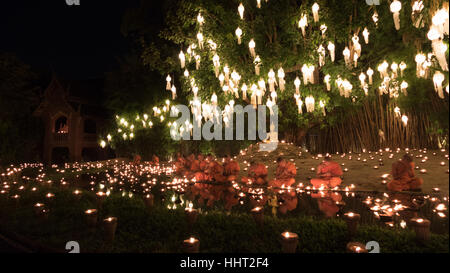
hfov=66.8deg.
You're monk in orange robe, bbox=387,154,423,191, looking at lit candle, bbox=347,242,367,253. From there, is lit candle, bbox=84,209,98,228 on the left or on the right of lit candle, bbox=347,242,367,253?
right

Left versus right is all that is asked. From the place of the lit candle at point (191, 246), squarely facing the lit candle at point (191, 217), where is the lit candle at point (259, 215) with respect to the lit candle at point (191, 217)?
right

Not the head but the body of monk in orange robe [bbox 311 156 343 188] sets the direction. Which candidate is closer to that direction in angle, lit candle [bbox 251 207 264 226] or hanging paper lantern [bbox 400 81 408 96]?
the lit candle

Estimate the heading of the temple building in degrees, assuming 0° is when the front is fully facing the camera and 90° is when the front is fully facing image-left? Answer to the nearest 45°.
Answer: approximately 45°

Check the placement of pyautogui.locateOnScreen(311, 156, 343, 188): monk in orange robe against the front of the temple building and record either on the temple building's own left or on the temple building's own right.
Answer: on the temple building's own left

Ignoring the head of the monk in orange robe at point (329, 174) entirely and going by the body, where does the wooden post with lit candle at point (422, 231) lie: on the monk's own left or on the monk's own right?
on the monk's own left

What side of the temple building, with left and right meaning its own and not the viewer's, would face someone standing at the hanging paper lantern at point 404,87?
left

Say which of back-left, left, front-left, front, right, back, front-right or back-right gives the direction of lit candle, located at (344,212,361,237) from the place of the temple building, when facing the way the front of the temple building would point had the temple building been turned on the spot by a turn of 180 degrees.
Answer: back-right
